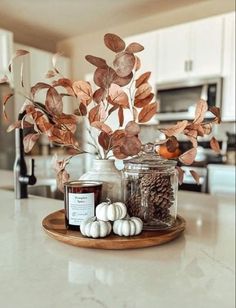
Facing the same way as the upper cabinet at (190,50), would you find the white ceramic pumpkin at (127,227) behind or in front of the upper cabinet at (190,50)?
in front

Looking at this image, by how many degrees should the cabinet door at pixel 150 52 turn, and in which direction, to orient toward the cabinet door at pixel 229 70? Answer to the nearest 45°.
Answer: approximately 90° to its left

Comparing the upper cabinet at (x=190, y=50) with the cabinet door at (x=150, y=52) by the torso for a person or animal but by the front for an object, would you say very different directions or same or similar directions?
same or similar directions

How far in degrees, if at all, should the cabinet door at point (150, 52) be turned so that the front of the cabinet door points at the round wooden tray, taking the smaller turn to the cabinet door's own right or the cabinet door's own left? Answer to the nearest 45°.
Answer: approximately 45° to the cabinet door's own left

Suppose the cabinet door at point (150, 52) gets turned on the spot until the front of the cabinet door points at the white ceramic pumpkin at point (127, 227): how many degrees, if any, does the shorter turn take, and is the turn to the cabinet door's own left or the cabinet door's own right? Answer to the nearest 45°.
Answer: approximately 45° to the cabinet door's own left

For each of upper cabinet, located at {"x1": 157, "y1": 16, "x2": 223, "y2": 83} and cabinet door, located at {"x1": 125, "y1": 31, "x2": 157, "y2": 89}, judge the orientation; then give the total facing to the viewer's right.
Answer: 0

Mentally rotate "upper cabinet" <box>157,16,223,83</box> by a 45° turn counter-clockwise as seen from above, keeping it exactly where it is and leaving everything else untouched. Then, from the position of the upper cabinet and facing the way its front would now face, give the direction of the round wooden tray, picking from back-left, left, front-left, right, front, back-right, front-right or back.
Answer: front

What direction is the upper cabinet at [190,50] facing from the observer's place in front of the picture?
facing the viewer and to the left of the viewer

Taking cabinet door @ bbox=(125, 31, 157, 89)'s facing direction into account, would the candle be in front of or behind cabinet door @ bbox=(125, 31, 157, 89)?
in front

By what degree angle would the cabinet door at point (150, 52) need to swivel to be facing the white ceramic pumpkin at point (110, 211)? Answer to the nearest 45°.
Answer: approximately 45° to its left

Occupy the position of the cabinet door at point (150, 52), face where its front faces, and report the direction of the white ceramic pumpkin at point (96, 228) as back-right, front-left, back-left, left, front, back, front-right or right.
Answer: front-left

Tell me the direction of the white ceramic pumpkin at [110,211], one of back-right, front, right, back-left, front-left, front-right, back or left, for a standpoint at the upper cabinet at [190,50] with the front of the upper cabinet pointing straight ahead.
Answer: front-left
